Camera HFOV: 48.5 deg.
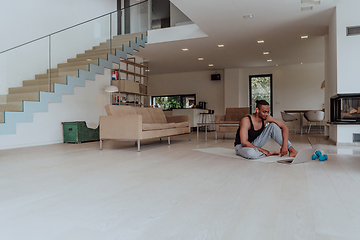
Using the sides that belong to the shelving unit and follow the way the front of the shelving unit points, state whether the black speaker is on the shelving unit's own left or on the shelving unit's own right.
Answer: on the shelving unit's own left

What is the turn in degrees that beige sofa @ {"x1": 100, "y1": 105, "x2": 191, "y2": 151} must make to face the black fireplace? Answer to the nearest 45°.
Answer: approximately 45° to its left

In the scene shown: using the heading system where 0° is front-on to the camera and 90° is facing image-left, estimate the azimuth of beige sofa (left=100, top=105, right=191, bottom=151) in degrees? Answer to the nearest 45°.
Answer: approximately 315°

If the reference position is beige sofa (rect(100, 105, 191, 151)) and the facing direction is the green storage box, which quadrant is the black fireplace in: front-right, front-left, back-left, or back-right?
back-right

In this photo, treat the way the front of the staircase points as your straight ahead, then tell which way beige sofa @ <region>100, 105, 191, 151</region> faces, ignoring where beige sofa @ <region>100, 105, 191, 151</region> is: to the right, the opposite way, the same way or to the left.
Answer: to the left

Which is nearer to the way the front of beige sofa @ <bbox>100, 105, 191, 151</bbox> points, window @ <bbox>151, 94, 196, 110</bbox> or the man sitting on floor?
the man sitting on floor

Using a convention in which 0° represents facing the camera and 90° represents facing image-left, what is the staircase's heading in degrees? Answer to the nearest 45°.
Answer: approximately 45°

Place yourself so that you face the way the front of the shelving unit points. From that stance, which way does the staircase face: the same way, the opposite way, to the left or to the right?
to the right
